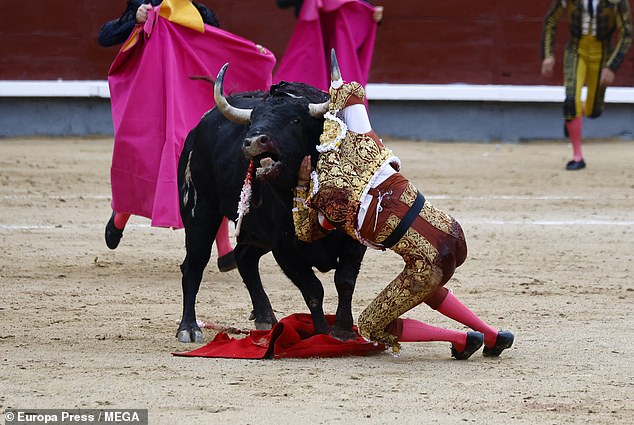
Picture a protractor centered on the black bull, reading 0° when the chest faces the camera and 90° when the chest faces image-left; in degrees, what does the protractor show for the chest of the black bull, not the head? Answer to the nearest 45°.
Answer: approximately 315°

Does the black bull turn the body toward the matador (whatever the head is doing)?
yes
